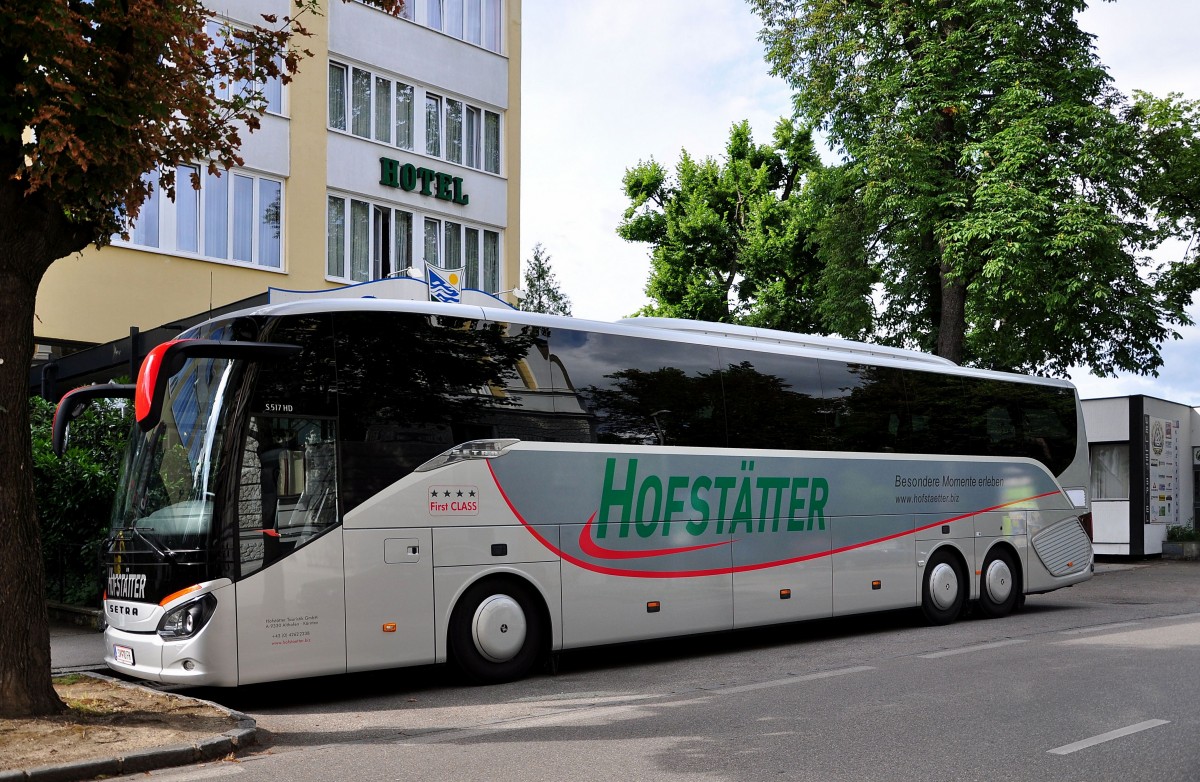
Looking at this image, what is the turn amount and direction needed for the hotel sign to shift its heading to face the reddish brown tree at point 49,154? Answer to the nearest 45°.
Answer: approximately 45° to its right

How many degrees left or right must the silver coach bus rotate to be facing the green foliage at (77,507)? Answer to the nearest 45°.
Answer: approximately 90° to its right

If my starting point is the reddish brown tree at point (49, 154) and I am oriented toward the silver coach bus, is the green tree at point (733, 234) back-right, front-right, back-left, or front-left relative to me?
front-left

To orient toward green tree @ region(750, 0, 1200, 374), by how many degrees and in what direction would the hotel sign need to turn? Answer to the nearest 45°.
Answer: approximately 45° to its left

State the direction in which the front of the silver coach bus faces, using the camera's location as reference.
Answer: facing the viewer and to the left of the viewer

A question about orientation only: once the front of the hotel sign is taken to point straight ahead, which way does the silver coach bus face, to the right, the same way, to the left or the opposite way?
to the right

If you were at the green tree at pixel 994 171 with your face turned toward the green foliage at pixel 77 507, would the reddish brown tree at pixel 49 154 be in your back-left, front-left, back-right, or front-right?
front-left

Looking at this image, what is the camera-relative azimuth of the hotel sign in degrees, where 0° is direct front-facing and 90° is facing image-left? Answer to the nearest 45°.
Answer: approximately 315°

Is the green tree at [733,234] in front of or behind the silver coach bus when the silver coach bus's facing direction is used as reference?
behind

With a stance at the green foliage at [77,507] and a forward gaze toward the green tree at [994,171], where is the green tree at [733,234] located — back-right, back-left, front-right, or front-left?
front-left

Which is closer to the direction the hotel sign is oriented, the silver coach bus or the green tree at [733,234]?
the silver coach bus

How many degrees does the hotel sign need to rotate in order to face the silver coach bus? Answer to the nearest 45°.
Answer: approximately 45° to its right

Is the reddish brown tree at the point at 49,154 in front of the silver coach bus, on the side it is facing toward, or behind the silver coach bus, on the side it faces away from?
in front

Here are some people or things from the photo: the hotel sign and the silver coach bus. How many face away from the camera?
0
